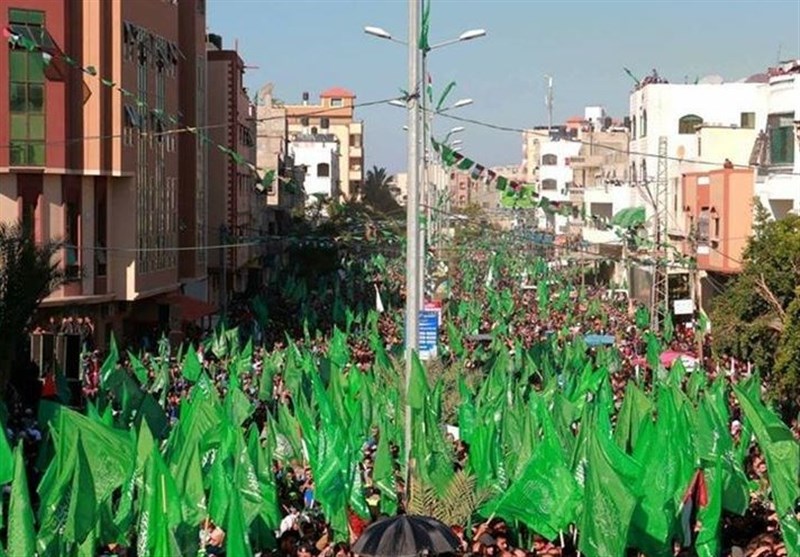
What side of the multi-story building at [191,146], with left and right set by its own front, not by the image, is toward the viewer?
right

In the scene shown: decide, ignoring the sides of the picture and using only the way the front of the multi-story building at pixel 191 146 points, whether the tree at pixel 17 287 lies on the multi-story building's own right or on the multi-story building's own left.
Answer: on the multi-story building's own right

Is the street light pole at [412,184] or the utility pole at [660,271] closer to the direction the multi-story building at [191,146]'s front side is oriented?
the utility pole

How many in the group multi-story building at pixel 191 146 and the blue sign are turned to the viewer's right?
1

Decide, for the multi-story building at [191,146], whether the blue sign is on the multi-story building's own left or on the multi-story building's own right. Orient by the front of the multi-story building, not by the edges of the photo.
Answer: on the multi-story building's own right

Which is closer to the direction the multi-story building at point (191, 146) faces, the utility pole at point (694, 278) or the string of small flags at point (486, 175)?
the utility pole

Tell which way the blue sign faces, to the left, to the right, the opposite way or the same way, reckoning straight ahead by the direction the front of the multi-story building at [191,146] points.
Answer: to the right

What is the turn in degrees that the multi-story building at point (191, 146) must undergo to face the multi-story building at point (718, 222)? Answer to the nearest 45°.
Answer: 0° — it already faces it

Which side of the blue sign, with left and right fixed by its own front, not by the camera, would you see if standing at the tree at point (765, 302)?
left

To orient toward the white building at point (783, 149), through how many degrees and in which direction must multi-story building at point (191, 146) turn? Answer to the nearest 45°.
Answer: approximately 45° to its right

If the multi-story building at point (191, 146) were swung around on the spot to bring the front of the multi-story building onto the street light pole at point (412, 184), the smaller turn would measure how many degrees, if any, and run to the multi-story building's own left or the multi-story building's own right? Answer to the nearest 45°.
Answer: approximately 90° to the multi-story building's own right
